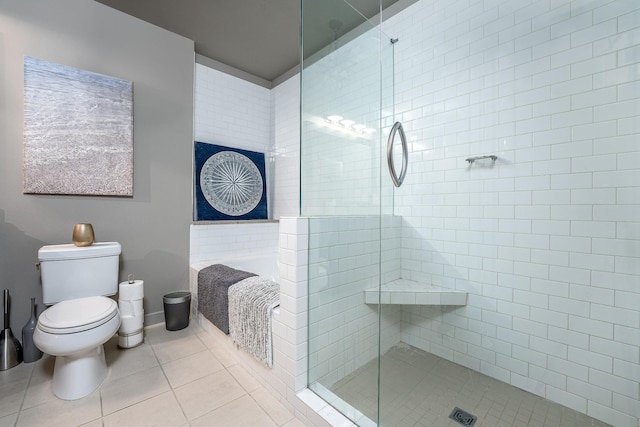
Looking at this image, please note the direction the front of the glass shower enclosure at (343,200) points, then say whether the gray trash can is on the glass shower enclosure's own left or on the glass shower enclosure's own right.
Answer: on the glass shower enclosure's own right

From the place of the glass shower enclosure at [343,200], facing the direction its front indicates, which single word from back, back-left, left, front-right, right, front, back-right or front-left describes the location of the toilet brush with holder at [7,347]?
front-right

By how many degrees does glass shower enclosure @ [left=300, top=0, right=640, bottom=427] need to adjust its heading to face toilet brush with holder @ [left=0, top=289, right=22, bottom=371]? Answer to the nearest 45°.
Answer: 0° — it already faces it

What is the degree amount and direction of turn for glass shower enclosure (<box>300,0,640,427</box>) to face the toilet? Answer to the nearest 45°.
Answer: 0° — it already faces it

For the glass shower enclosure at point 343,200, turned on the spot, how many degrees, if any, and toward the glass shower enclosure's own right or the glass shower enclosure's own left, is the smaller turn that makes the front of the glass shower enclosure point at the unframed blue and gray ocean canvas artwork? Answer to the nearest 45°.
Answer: approximately 45° to the glass shower enclosure's own right

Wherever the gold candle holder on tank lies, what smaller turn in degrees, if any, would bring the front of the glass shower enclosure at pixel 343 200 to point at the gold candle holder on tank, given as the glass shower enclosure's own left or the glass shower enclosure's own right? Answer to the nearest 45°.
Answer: approximately 45° to the glass shower enclosure's own right

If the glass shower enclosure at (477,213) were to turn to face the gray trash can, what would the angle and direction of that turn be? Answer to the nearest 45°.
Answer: approximately 45° to its right

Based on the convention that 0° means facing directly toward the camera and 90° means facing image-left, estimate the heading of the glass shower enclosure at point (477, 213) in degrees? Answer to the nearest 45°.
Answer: approximately 45°
